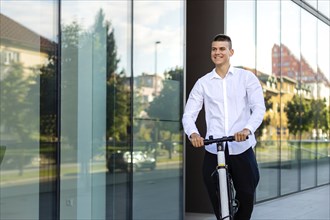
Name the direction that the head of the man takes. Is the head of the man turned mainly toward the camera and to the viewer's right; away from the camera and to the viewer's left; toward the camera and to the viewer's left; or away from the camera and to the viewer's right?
toward the camera and to the viewer's left

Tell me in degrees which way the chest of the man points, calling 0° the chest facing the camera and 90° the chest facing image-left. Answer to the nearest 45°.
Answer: approximately 0°

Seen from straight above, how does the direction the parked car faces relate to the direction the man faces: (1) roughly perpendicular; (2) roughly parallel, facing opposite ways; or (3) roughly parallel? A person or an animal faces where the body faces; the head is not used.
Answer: roughly perpendicular
